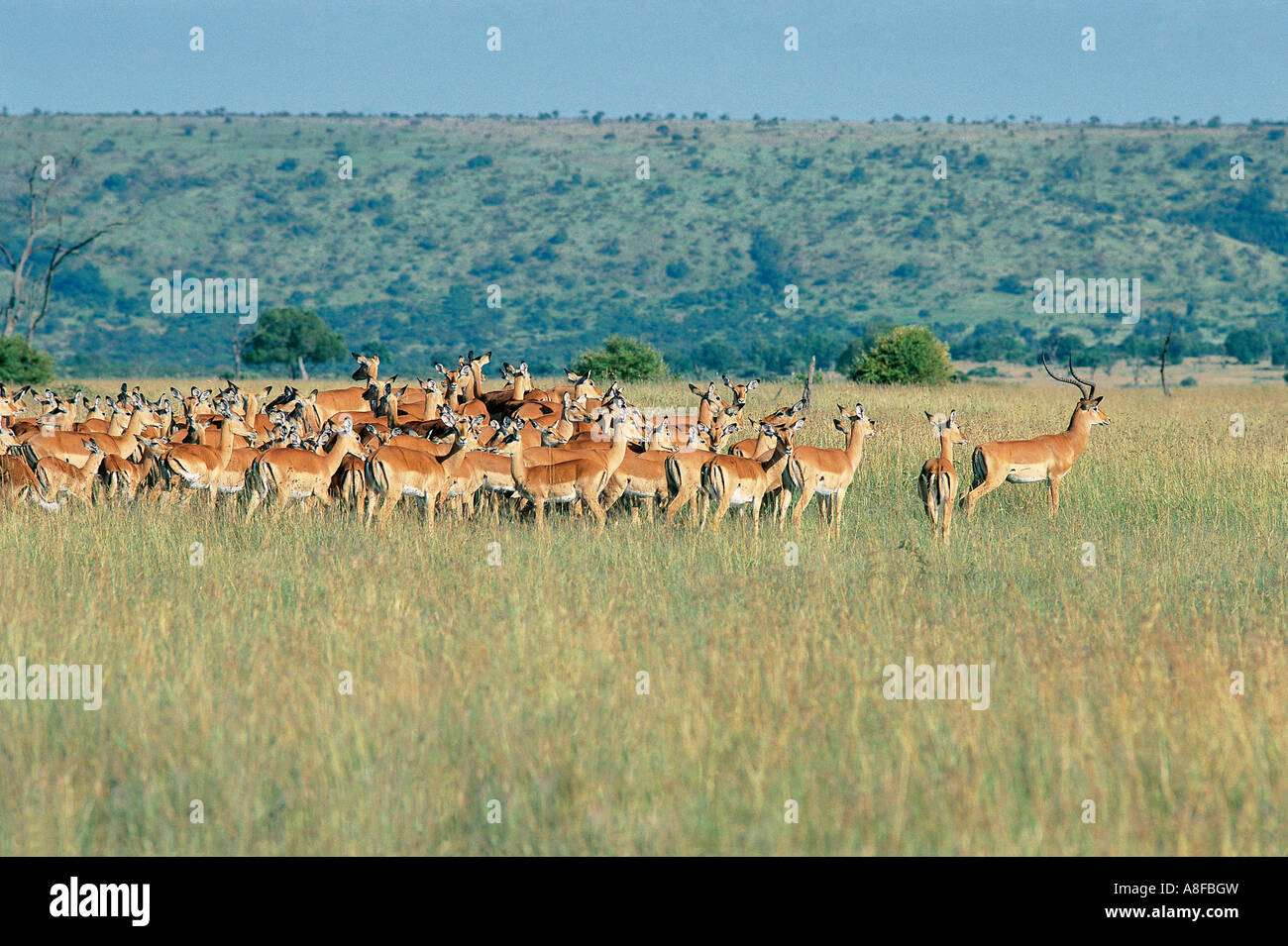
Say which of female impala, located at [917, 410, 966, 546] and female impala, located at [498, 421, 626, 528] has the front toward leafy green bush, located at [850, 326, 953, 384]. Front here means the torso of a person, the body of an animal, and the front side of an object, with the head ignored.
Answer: female impala, located at [917, 410, 966, 546]

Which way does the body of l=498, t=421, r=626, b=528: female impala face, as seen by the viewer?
to the viewer's left

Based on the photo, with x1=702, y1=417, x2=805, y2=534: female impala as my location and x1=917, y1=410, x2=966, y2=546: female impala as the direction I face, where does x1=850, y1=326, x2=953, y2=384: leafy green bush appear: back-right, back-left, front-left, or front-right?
front-left

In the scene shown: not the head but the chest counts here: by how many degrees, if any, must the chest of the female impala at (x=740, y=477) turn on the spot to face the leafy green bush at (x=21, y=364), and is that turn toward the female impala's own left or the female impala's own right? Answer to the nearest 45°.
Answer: approximately 90° to the female impala's own left

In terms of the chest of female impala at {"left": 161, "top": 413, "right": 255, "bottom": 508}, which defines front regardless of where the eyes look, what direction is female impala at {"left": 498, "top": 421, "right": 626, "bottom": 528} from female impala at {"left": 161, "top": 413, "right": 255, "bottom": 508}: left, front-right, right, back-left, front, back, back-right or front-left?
front-right

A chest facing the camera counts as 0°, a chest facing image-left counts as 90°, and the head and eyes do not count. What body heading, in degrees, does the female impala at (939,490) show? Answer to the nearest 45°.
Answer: approximately 180°

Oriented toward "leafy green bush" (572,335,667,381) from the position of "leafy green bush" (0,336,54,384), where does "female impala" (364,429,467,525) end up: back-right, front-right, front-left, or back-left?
front-right

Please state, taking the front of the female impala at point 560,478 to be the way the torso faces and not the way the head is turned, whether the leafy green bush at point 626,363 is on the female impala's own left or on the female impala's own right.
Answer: on the female impala's own right

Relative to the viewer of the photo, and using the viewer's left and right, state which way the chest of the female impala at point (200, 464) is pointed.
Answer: facing to the right of the viewer

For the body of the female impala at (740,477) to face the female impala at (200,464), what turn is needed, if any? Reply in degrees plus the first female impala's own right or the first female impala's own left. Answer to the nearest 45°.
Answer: approximately 135° to the first female impala's own left

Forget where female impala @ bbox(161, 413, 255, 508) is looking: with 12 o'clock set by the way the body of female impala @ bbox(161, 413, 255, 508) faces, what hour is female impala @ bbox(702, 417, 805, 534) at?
female impala @ bbox(702, 417, 805, 534) is roughly at 1 o'clock from female impala @ bbox(161, 413, 255, 508).

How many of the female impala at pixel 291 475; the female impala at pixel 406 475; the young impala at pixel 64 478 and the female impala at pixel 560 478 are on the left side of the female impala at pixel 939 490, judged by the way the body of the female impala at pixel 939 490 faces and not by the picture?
4

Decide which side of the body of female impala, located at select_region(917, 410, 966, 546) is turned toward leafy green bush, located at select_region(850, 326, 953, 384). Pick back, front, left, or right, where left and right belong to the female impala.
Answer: front

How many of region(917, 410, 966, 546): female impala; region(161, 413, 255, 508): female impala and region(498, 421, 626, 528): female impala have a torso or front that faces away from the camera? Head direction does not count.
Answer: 1
